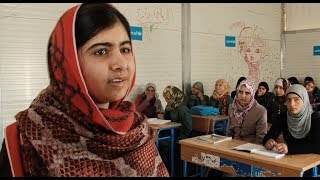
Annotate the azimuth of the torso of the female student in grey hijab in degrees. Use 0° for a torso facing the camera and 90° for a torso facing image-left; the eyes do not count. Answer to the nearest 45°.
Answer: approximately 45°

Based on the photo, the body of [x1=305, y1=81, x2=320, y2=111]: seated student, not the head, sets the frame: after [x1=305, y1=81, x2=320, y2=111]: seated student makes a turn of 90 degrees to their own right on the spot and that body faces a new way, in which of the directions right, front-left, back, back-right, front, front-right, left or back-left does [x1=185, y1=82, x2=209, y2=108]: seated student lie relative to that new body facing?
left

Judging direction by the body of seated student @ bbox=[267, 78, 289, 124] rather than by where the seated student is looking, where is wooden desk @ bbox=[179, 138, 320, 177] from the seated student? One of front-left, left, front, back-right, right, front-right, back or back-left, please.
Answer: front-left

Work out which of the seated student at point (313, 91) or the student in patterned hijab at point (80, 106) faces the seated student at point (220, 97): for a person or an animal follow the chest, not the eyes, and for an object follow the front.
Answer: the seated student at point (313, 91)

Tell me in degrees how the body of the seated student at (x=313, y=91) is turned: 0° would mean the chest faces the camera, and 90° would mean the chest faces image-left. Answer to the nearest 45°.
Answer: approximately 45°

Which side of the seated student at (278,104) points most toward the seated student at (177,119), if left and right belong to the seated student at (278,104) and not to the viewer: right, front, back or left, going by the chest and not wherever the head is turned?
front

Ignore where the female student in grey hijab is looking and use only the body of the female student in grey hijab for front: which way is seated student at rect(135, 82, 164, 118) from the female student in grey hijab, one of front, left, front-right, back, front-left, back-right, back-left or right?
right

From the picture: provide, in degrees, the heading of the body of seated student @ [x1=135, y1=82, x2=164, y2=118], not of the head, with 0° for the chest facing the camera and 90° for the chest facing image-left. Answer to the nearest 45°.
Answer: approximately 0°

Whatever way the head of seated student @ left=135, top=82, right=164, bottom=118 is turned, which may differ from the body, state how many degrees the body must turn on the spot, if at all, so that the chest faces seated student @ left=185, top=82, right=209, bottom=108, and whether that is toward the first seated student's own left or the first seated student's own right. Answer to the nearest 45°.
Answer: approximately 135° to the first seated student's own left

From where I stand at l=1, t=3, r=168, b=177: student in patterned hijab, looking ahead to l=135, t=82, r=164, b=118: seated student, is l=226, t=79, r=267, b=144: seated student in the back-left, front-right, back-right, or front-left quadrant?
front-right

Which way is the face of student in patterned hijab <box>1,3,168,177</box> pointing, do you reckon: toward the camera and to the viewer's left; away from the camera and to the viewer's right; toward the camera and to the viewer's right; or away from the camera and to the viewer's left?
toward the camera and to the viewer's right
